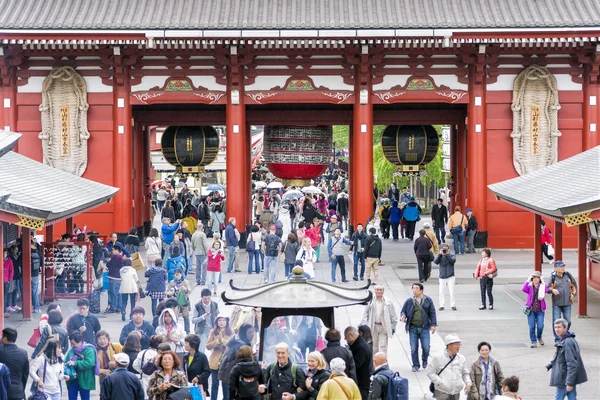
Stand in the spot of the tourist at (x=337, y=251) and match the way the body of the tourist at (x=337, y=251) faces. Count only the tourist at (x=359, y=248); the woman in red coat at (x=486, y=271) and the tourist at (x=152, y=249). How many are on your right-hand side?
1

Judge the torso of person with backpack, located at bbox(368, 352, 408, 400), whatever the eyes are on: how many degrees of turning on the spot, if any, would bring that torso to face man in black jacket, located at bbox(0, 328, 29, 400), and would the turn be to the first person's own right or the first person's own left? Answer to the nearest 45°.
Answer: approximately 45° to the first person's own left

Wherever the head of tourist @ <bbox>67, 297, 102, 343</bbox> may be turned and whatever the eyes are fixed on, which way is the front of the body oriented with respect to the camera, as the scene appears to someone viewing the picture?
toward the camera

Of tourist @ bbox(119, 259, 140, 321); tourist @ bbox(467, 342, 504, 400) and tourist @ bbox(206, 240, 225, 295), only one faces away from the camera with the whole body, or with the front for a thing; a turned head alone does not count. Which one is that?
tourist @ bbox(119, 259, 140, 321)

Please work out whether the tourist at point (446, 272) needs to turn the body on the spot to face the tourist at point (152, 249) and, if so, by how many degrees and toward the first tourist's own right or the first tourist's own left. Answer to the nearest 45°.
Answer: approximately 90° to the first tourist's own right

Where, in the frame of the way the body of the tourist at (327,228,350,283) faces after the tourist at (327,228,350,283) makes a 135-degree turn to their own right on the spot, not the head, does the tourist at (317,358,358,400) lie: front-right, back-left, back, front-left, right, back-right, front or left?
back-left

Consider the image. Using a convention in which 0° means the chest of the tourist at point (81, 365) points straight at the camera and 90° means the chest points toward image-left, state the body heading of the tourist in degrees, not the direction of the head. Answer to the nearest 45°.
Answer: approximately 45°

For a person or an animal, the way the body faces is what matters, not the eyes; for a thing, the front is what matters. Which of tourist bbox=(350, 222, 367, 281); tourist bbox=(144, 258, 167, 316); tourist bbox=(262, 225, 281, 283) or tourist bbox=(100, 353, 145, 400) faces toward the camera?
tourist bbox=(350, 222, 367, 281)
